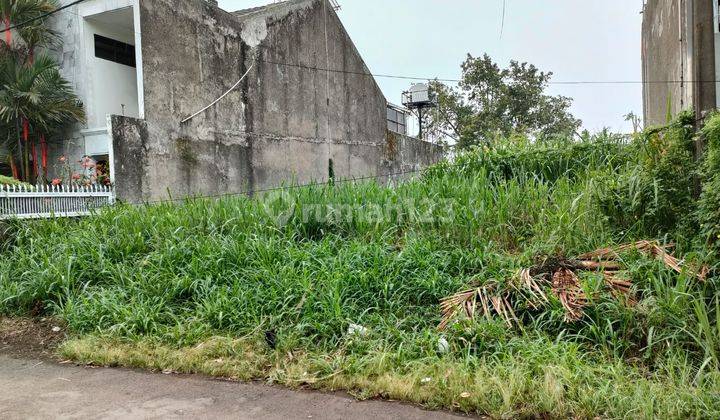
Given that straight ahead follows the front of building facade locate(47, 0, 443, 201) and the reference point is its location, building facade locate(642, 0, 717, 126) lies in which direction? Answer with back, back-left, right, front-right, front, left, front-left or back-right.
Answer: left

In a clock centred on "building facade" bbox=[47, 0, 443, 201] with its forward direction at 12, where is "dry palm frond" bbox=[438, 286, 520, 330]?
The dry palm frond is roughly at 10 o'clock from the building facade.

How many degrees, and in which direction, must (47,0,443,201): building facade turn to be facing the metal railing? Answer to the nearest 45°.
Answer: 0° — it already faces it

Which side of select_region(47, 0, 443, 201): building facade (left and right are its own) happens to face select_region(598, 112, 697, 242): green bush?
left

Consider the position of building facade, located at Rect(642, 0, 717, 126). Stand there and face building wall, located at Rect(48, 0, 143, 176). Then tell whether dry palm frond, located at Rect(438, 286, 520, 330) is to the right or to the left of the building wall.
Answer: left

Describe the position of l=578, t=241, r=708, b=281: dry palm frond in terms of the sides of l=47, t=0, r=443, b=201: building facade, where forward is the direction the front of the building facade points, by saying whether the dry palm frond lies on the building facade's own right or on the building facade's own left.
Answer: on the building facade's own left
